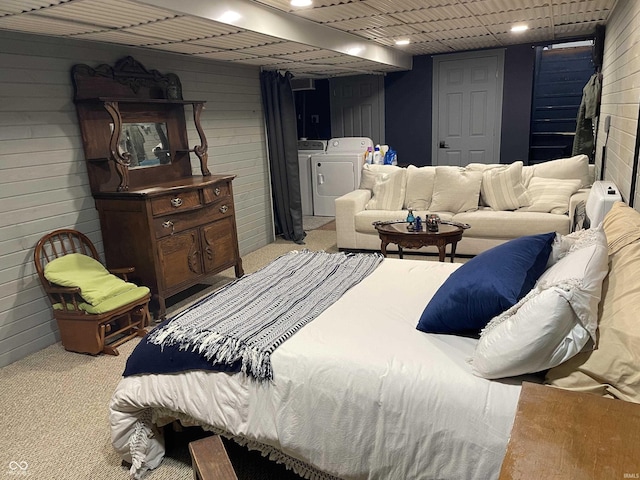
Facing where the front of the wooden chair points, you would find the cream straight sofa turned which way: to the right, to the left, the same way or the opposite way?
to the right

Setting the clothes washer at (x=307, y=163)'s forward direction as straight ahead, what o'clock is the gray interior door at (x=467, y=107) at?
The gray interior door is roughly at 9 o'clock from the clothes washer.

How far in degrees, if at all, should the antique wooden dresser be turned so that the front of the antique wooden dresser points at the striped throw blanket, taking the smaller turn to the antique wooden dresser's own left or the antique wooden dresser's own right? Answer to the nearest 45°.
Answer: approximately 45° to the antique wooden dresser's own right

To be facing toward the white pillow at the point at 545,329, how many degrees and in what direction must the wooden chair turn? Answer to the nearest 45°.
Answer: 0° — it already faces it

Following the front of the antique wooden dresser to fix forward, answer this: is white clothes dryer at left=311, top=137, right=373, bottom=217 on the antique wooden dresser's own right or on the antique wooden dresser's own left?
on the antique wooden dresser's own left

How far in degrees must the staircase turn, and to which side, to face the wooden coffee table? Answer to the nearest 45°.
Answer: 0° — it already faces it

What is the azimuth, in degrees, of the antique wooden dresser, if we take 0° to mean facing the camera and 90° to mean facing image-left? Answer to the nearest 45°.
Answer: approximately 315°

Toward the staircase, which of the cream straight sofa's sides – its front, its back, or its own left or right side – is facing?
back
